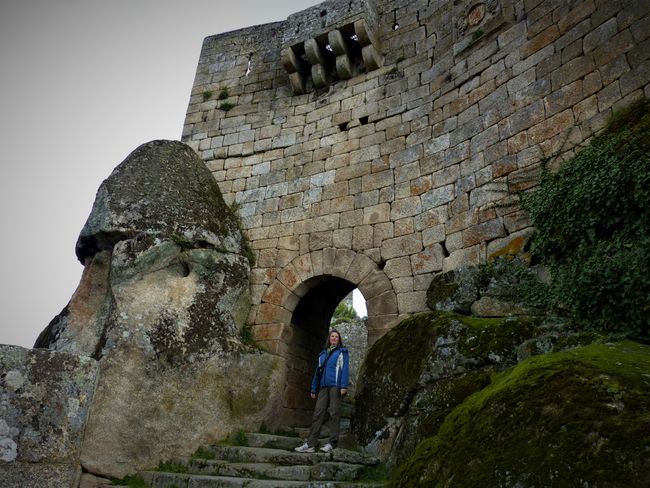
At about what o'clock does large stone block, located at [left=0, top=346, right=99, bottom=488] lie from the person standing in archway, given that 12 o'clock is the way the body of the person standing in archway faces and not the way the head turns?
The large stone block is roughly at 1 o'clock from the person standing in archway.

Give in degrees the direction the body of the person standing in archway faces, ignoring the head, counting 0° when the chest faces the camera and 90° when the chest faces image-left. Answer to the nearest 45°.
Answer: approximately 45°

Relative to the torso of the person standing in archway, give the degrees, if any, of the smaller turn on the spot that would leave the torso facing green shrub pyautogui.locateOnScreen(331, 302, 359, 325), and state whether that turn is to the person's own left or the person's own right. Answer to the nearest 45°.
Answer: approximately 135° to the person's own right

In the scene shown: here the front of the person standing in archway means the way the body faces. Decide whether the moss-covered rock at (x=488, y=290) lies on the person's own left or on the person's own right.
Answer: on the person's own left

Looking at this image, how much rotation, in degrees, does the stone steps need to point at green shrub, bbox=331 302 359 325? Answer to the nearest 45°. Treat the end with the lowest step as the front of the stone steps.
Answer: approximately 180°

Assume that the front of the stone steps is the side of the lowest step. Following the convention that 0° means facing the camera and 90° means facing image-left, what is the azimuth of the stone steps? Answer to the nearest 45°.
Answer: approximately 0°

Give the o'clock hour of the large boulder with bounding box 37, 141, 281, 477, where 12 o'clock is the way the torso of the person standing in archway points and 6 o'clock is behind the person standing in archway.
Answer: The large boulder is roughly at 2 o'clock from the person standing in archway.
